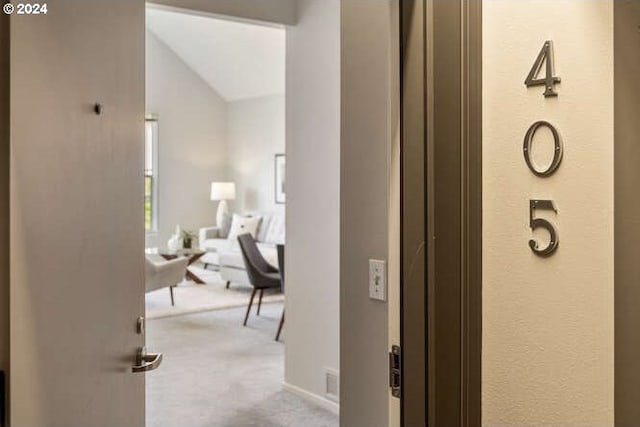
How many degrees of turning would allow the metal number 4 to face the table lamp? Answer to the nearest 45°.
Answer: approximately 135° to its right

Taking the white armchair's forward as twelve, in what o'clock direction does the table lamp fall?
The table lamp is roughly at 11 o'clock from the white armchair.

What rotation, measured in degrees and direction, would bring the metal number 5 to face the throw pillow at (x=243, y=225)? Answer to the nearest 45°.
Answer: approximately 135° to its right

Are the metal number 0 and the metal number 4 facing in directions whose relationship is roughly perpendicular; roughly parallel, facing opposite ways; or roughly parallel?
roughly parallel

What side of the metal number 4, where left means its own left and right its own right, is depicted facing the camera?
front

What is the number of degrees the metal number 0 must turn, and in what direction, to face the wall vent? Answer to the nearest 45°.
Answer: approximately 135° to its right

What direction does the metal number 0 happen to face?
toward the camera

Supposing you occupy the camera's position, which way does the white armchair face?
facing away from the viewer and to the right of the viewer

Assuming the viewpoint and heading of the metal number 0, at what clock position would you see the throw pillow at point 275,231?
The throw pillow is roughly at 5 o'clock from the metal number 0.

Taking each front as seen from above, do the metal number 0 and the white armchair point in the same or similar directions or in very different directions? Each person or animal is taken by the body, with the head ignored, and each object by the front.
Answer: very different directions

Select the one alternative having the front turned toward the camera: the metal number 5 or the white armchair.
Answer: the metal number 5

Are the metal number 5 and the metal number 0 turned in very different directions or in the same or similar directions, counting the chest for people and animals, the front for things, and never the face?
same or similar directions

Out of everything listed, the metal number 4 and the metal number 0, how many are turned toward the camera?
2

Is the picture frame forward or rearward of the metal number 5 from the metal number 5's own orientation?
rearward
